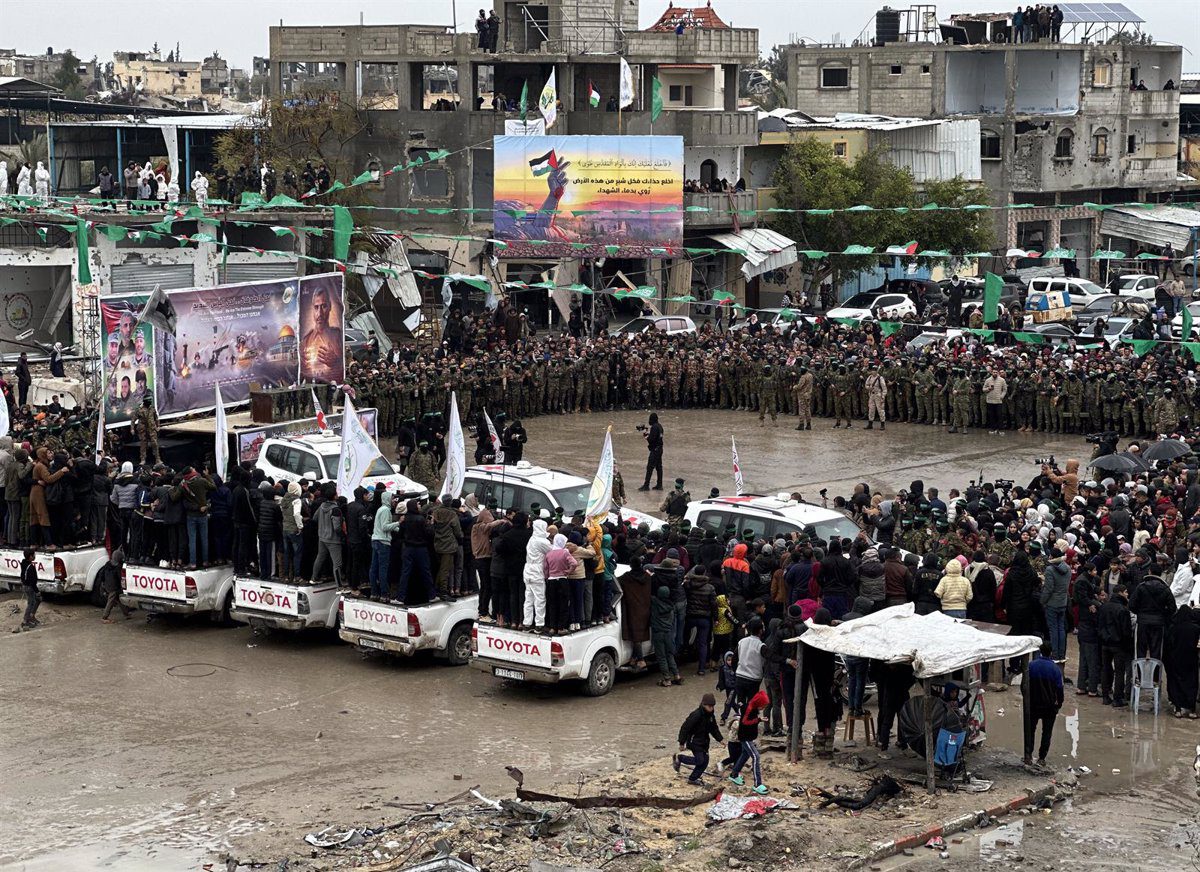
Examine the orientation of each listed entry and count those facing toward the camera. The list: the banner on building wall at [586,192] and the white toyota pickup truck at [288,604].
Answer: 1

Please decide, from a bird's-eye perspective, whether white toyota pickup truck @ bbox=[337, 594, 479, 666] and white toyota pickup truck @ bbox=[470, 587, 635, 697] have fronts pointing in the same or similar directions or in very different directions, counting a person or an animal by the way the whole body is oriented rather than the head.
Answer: same or similar directions

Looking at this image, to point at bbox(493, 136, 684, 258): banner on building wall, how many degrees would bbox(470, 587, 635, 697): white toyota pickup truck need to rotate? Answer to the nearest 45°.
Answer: approximately 45° to its left

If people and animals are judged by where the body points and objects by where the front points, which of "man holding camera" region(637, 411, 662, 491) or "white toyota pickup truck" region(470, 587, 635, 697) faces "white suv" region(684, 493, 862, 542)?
the white toyota pickup truck

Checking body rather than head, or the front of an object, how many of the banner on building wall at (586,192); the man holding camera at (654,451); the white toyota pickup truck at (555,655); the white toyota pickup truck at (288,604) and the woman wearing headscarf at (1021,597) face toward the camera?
1

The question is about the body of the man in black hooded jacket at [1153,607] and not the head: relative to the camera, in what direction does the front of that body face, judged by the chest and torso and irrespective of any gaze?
away from the camera

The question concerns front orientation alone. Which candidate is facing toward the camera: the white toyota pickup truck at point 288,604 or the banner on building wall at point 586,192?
the banner on building wall

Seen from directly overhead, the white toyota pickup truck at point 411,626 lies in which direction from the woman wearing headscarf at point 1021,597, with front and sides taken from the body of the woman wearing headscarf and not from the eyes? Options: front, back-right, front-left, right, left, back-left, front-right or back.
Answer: left

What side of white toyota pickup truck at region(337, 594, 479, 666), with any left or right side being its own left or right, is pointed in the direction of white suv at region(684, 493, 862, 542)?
front

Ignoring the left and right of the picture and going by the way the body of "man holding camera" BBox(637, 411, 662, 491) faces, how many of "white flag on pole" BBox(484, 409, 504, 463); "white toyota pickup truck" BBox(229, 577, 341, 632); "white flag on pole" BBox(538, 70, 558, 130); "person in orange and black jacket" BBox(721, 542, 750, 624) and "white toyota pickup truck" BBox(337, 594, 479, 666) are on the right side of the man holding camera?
1

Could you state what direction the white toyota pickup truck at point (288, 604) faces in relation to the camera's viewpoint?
facing away from the viewer and to the right of the viewer

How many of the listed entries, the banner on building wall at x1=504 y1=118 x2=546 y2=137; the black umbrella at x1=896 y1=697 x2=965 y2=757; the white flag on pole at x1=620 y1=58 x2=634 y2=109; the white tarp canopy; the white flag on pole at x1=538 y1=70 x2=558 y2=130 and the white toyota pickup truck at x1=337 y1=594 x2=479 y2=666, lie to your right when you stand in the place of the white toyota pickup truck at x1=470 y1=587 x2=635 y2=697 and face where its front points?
2

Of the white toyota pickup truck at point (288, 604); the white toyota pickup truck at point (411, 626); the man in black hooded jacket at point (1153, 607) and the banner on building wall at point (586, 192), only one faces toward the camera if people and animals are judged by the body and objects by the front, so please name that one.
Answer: the banner on building wall

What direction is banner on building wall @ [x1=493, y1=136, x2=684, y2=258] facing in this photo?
toward the camera

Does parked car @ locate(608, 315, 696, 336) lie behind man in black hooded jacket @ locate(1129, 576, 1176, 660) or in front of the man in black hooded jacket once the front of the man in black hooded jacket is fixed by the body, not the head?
in front
